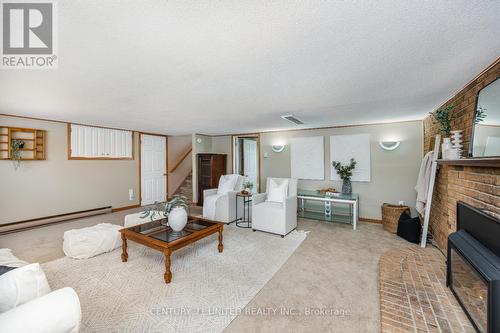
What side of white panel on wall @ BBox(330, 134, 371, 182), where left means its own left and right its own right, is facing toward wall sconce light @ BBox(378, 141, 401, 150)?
left

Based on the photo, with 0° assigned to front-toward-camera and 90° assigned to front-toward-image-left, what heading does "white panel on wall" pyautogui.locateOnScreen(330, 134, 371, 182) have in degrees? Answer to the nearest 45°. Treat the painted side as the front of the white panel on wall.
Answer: approximately 0°

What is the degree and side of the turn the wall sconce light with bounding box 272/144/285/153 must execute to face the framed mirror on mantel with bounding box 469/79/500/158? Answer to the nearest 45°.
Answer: approximately 45° to its left

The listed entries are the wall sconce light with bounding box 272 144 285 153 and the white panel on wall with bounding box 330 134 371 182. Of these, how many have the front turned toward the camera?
2

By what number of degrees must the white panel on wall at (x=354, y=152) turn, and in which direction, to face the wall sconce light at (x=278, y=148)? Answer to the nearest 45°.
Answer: approximately 90° to its right

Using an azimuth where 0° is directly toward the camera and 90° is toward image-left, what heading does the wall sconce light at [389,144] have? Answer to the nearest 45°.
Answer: approximately 0°

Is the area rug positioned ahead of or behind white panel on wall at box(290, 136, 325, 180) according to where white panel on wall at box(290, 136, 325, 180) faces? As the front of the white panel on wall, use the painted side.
ahead

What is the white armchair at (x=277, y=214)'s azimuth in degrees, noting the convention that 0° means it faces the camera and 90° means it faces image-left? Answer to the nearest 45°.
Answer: approximately 45°

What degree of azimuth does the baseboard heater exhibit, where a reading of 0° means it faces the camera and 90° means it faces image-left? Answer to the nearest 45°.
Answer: approximately 315°

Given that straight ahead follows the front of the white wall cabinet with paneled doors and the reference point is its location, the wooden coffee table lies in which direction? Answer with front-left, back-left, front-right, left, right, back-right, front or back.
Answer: front-right
